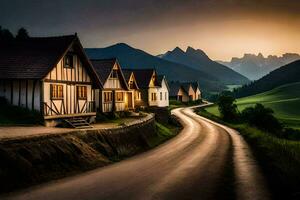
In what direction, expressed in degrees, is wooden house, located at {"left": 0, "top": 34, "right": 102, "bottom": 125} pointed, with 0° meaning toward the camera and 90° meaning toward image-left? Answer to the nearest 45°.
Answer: approximately 315°

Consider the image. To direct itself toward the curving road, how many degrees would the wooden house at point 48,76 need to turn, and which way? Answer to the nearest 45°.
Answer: approximately 45° to its right
